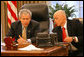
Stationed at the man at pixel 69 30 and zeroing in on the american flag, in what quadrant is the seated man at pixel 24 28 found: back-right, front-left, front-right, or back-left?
front-left

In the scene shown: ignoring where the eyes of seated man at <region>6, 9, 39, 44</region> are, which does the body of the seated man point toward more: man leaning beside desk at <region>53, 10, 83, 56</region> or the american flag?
the man leaning beside desk

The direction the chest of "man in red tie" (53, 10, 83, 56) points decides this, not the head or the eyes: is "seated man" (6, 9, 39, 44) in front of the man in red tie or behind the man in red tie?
in front

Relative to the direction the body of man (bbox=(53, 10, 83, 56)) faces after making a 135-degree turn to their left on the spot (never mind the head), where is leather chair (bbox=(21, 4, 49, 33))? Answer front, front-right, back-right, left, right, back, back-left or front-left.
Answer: back-left

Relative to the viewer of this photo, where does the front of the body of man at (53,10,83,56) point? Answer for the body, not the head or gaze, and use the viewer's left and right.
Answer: facing the viewer and to the left of the viewer

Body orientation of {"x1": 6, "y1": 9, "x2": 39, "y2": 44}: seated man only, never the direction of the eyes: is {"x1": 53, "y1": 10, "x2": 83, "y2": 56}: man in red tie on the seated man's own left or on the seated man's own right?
on the seated man's own left

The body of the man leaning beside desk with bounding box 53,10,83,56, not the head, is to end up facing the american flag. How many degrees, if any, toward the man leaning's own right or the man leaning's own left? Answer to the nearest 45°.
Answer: approximately 90° to the man leaning's own right

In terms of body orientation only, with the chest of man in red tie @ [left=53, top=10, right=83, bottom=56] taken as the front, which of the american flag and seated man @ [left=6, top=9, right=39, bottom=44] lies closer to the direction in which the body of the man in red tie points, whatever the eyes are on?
the seated man

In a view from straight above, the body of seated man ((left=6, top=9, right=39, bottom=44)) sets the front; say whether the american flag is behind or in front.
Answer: behind

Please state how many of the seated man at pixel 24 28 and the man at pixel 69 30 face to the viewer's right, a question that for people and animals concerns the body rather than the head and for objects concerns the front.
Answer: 0

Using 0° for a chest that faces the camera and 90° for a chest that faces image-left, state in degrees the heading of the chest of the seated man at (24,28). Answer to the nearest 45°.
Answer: approximately 0°
